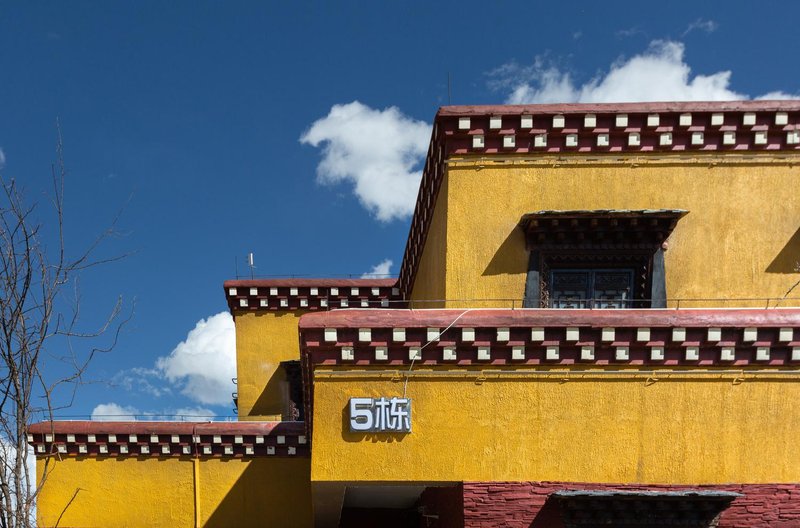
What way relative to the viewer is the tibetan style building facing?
toward the camera
